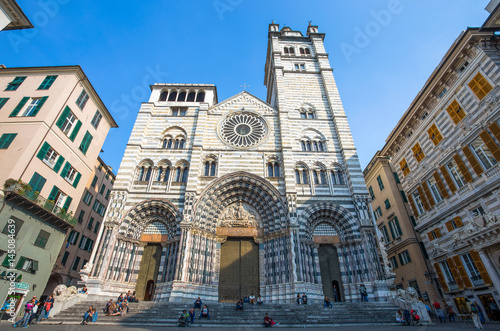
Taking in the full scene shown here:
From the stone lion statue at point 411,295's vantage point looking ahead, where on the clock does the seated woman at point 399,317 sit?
The seated woman is roughly at 1 o'clock from the stone lion statue.

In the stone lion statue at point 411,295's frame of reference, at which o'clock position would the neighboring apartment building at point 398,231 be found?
The neighboring apartment building is roughly at 6 o'clock from the stone lion statue.

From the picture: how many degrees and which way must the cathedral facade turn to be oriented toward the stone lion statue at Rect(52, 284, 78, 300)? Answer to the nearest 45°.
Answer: approximately 90° to its right

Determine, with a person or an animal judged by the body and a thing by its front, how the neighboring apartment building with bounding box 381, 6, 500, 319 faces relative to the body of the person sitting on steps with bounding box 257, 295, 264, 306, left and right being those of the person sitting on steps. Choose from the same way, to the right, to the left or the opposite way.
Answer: to the right

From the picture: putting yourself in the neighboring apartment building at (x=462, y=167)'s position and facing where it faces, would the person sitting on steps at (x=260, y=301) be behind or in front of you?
in front

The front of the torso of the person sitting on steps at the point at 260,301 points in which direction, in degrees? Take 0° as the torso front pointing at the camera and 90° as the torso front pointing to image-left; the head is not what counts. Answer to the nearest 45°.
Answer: approximately 0°

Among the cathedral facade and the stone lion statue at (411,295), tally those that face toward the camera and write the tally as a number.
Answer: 2

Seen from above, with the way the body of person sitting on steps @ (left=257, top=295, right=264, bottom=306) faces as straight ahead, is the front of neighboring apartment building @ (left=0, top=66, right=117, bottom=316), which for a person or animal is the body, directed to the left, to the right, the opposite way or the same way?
to the left

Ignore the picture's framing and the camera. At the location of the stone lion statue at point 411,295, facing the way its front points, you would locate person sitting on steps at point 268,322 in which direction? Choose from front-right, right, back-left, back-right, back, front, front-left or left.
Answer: front-right

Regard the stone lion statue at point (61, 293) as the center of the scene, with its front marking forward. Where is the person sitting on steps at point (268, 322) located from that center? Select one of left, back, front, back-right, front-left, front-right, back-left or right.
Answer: left

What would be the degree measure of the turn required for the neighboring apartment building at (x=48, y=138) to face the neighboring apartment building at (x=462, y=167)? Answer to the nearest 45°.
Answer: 0° — it already faces it
